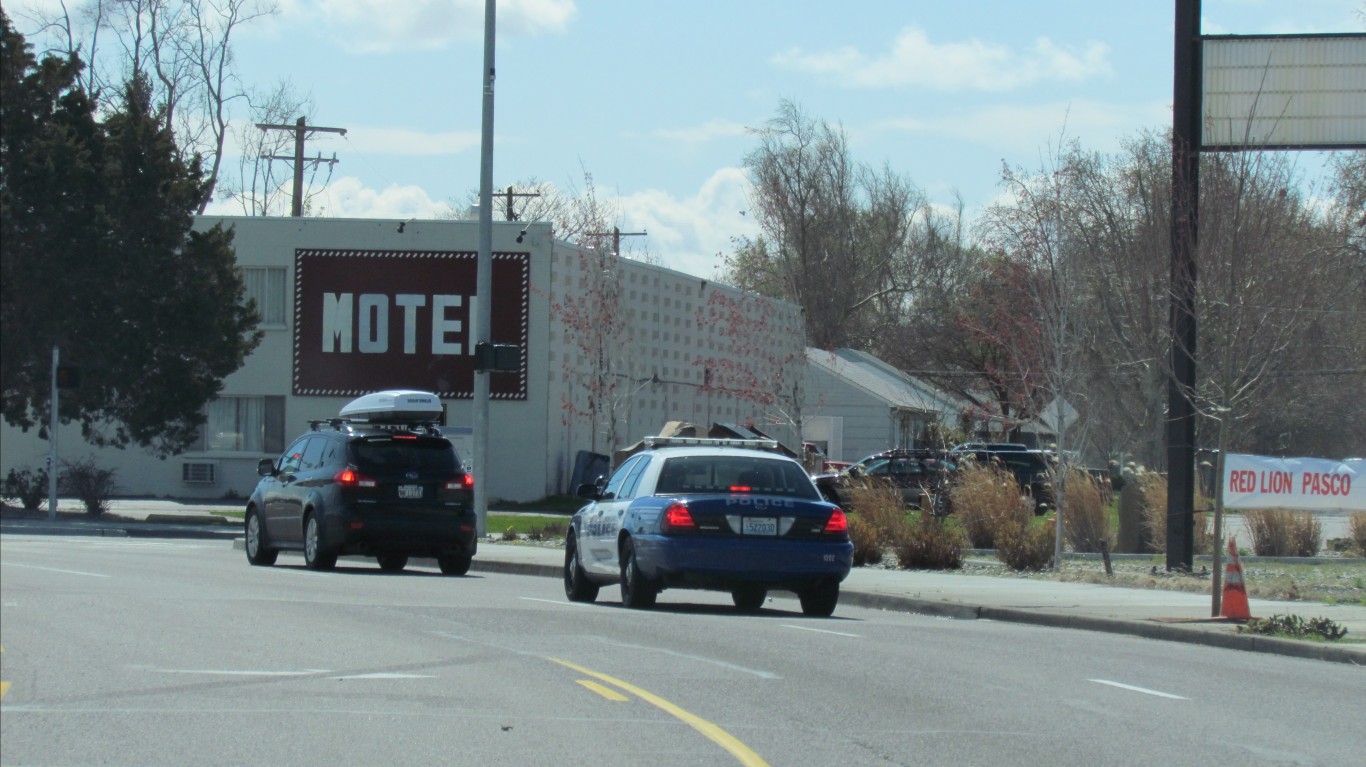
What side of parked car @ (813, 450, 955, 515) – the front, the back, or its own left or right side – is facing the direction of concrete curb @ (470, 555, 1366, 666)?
left

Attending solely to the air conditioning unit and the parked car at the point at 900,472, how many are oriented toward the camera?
1

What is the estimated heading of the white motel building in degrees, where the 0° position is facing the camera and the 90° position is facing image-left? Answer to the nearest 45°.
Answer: approximately 0°

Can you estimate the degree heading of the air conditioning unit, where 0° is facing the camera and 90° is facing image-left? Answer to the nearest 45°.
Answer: approximately 0°

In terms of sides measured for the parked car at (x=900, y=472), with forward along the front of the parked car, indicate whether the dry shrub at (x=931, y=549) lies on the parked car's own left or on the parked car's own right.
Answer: on the parked car's own left

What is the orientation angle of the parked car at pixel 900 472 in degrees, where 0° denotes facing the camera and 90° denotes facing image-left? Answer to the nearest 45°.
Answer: approximately 90°

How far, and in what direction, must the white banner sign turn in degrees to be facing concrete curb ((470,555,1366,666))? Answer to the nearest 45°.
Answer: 0° — it already faces it

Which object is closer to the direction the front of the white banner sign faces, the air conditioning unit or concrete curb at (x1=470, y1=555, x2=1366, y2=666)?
the concrete curb
